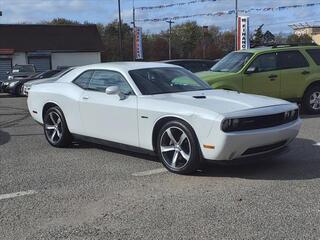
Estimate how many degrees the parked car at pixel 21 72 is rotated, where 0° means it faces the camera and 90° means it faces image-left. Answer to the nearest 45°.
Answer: approximately 45°

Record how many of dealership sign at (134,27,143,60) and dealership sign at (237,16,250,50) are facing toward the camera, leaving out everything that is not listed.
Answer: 2

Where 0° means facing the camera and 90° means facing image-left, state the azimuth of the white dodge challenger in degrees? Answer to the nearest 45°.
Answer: approximately 315°

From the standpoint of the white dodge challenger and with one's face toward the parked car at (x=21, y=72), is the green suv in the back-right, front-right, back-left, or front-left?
front-right

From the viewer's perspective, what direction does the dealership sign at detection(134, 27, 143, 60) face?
toward the camera

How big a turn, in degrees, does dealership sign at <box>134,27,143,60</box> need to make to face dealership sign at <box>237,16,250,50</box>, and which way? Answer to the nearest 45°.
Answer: approximately 45° to its left

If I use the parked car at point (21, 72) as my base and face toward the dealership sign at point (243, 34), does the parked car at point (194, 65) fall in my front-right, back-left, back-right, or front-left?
front-right

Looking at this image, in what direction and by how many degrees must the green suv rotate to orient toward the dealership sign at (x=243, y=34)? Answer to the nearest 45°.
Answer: approximately 135° to its right
